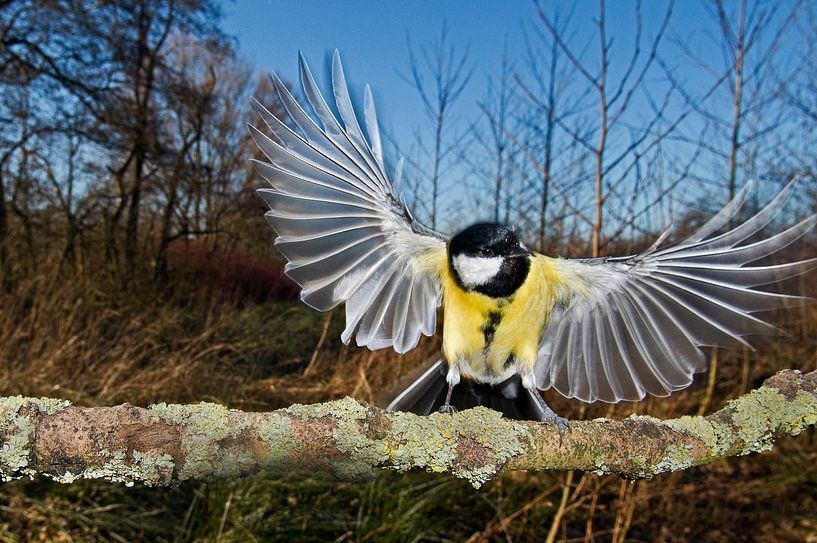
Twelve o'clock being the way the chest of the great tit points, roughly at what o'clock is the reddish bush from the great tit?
The reddish bush is roughly at 5 o'clock from the great tit.

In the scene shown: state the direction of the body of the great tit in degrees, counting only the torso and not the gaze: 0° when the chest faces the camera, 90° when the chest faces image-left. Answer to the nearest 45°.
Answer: approximately 0°
